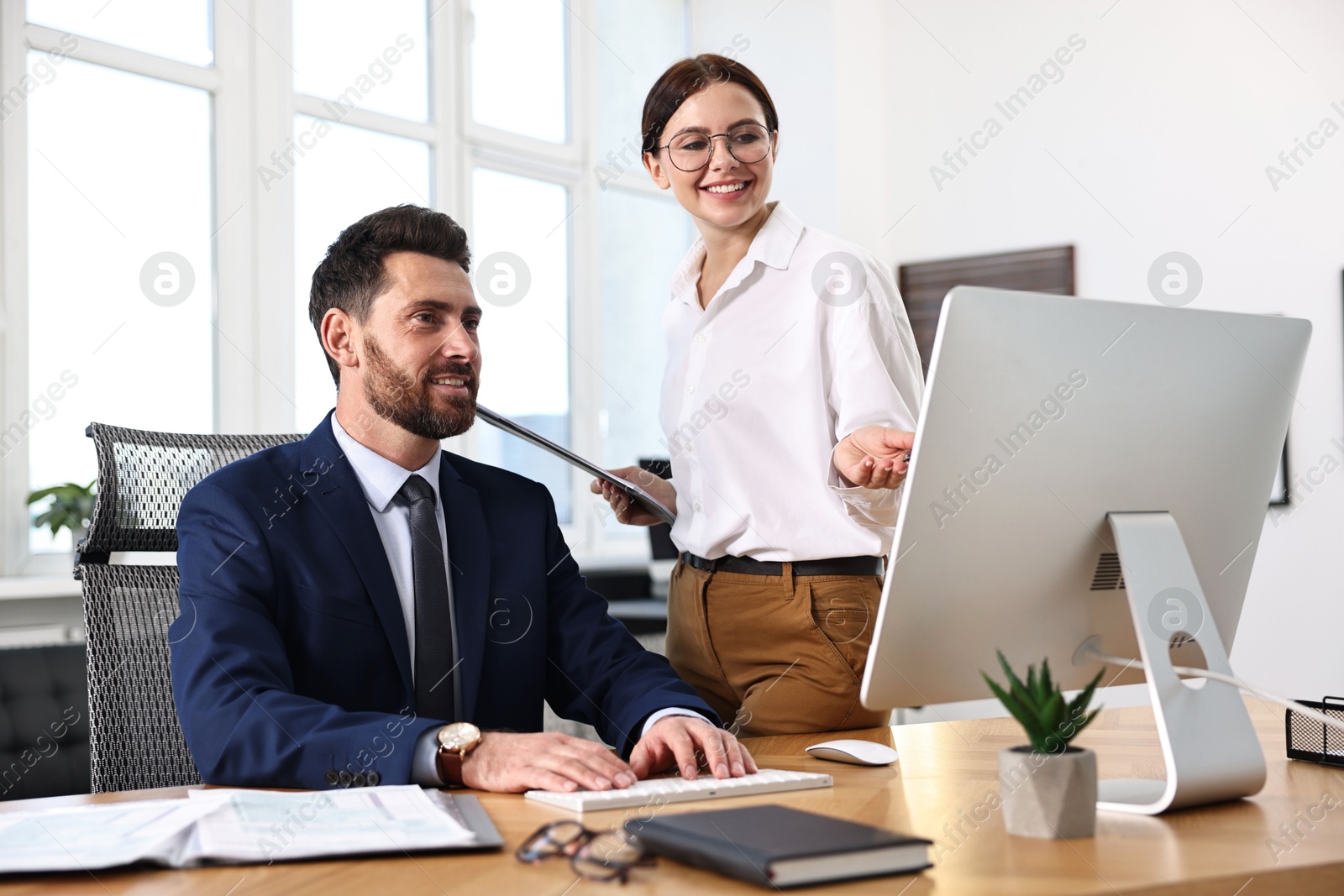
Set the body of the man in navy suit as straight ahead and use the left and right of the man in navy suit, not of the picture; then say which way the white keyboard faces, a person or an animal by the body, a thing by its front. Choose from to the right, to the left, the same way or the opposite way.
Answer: the opposite way

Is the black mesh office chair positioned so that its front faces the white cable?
yes

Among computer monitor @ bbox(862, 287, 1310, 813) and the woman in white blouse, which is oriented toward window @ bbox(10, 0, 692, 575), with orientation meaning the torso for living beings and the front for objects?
the computer monitor

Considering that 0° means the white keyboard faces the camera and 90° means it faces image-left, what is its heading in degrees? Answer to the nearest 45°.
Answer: approximately 135°

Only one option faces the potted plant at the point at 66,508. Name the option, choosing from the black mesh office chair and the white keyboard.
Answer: the white keyboard

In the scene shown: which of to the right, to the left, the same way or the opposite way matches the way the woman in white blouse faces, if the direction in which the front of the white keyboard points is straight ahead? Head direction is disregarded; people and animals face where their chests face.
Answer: to the left

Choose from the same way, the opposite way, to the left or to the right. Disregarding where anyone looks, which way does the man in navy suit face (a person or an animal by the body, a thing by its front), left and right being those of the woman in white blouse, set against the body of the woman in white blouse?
to the left

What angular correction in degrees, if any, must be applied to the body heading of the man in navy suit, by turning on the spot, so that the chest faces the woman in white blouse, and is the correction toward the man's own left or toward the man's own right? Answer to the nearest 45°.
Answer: approximately 45° to the man's own left

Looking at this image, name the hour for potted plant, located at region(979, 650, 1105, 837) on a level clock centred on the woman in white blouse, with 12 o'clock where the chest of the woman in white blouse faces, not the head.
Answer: The potted plant is roughly at 10 o'clock from the woman in white blouse.

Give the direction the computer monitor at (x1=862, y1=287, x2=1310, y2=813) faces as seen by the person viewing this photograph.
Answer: facing away from the viewer and to the left of the viewer
